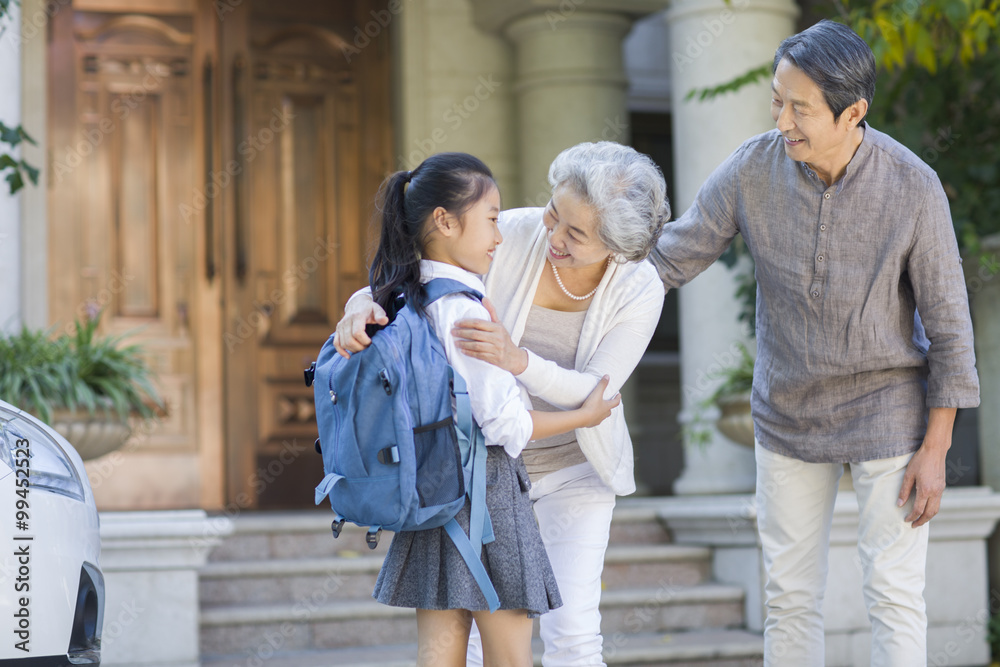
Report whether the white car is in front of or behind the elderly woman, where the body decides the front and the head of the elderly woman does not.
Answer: in front

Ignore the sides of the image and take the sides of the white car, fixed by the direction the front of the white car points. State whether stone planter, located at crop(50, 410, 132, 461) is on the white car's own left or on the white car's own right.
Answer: on the white car's own left

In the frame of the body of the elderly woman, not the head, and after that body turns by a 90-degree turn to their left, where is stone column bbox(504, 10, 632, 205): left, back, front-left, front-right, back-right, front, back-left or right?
back-left

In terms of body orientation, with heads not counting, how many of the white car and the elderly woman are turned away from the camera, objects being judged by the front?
0

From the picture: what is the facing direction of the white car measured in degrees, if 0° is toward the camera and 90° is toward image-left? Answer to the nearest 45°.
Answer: approximately 315°

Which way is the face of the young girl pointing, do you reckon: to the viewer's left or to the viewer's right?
to the viewer's right

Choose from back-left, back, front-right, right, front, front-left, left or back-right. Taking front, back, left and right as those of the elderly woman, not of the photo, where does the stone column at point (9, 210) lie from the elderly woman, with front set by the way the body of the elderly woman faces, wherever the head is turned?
right

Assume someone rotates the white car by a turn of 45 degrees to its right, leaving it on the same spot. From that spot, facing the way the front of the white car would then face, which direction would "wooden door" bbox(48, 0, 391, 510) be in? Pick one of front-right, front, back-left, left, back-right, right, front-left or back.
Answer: back

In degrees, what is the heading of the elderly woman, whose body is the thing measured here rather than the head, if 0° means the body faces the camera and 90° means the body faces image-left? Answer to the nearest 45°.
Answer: approximately 45°
